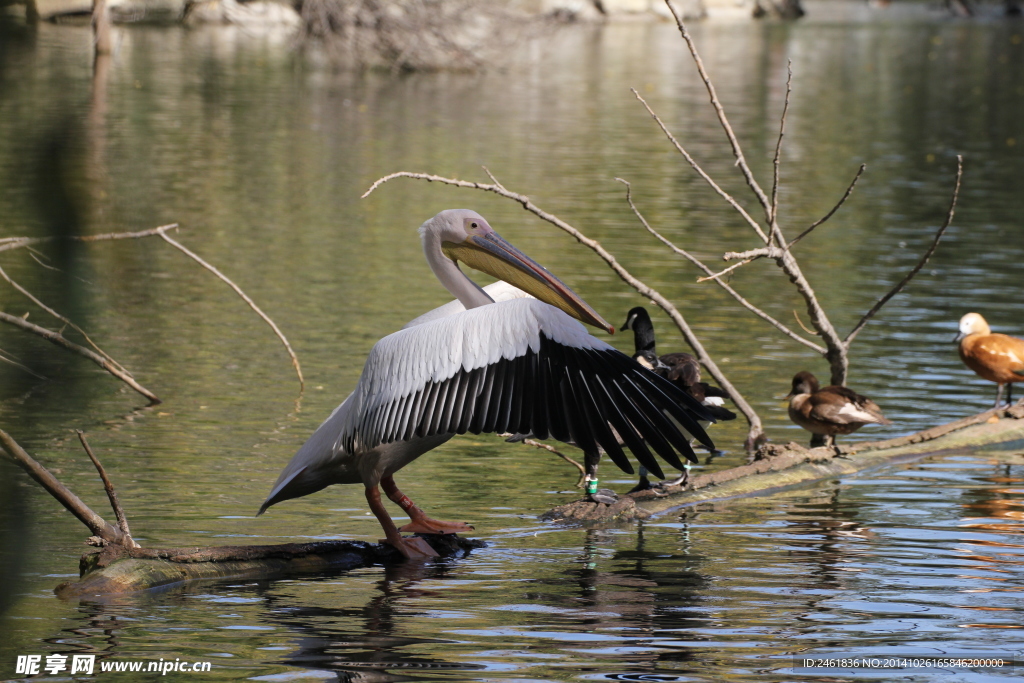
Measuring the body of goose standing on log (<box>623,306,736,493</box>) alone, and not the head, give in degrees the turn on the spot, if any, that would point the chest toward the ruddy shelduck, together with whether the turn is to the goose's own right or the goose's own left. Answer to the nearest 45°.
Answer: approximately 135° to the goose's own right

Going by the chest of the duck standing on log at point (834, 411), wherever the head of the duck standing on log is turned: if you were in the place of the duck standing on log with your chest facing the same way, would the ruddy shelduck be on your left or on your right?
on your right

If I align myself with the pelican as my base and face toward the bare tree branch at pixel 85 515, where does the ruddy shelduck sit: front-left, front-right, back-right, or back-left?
back-right

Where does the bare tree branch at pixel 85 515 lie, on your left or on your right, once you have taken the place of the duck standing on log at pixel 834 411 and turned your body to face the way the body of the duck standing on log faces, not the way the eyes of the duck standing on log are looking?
on your left

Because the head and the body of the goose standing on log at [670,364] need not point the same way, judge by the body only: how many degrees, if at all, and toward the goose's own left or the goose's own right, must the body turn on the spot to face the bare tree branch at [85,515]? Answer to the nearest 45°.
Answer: approximately 45° to the goose's own left

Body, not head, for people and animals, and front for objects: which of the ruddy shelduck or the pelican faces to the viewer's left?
the ruddy shelduck

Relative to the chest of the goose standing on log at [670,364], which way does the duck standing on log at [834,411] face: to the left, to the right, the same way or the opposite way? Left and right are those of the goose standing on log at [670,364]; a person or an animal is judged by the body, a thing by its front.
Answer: the same way

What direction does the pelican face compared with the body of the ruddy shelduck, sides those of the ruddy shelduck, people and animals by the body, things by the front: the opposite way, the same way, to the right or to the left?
the opposite way

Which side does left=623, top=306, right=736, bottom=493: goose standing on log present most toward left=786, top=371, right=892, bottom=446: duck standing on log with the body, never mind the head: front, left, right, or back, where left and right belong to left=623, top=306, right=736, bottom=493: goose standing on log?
back

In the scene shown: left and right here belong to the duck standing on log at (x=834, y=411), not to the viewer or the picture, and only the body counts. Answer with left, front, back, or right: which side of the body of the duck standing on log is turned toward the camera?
left

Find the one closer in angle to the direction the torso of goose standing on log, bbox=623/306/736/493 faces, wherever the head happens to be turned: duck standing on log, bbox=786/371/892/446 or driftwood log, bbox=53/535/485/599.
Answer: the driftwood log

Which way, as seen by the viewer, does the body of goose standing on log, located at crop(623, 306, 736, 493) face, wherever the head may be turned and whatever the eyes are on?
to the viewer's left

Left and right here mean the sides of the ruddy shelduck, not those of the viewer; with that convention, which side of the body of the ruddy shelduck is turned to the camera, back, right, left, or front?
left

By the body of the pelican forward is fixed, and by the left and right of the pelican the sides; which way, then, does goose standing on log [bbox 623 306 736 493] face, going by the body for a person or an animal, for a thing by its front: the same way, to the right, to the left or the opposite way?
the opposite way
